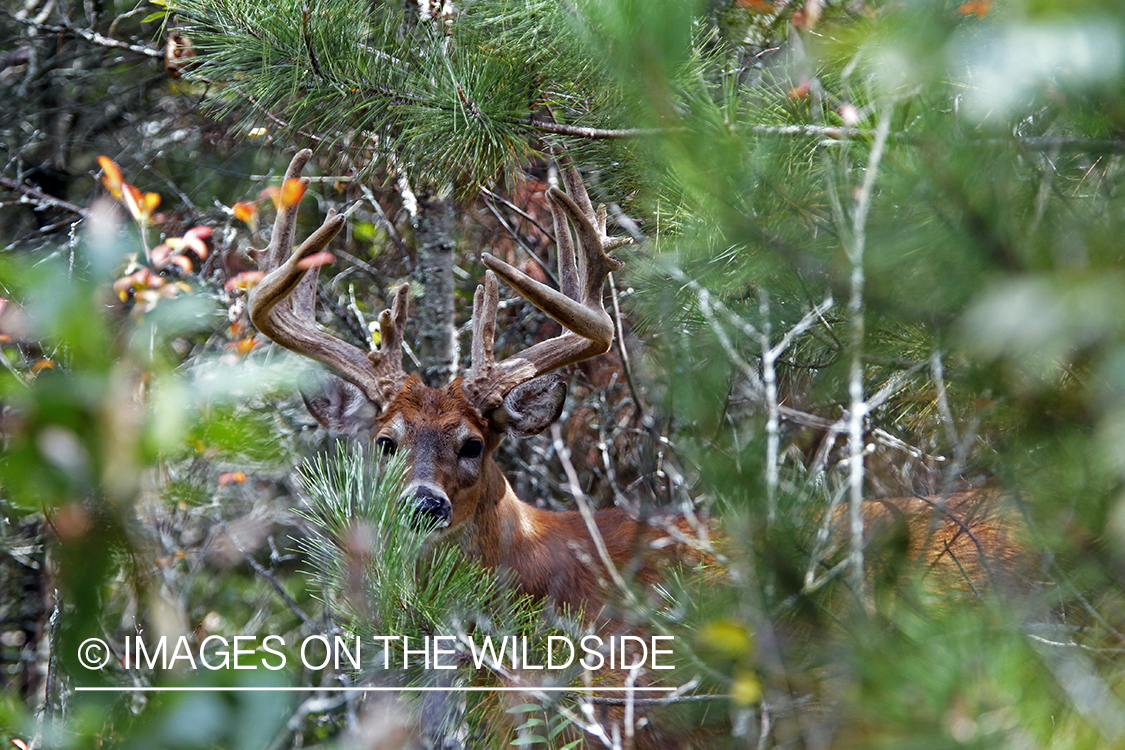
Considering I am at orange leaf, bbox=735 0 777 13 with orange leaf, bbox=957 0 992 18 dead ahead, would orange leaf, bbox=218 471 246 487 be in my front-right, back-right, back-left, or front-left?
back-right

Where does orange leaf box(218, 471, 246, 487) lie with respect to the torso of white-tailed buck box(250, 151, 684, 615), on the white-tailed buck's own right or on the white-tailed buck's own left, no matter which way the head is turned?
on the white-tailed buck's own right

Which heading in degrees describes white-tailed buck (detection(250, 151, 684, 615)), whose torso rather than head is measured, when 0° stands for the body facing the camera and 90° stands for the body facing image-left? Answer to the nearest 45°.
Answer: approximately 45°

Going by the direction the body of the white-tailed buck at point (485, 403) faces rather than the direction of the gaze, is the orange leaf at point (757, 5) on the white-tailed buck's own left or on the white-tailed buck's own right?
on the white-tailed buck's own left
